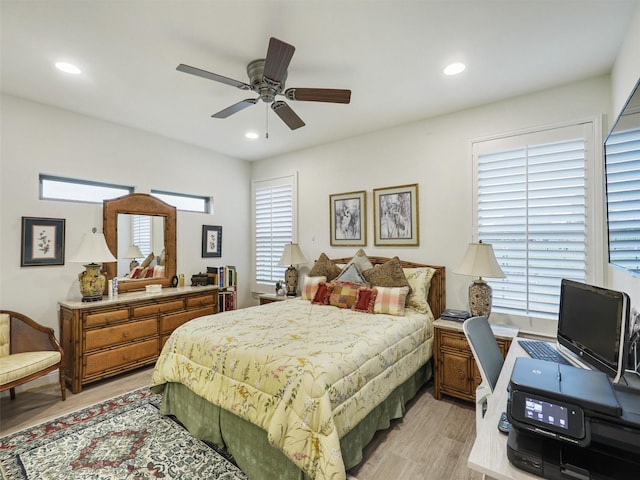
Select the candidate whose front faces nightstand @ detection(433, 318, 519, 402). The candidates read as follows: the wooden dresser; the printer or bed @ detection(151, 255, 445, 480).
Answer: the wooden dresser

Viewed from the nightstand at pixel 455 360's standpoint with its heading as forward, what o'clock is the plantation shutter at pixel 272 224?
The plantation shutter is roughly at 2 o'clock from the nightstand.

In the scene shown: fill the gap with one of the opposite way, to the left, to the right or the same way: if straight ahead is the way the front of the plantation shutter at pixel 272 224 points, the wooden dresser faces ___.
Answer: to the left

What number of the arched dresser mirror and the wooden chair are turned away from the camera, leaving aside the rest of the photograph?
0

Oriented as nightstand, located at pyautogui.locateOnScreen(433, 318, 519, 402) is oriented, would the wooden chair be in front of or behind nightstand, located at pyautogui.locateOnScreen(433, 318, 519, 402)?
in front

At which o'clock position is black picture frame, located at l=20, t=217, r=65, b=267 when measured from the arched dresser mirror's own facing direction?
The black picture frame is roughly at 4 o'clock from the arched dresser mirror.

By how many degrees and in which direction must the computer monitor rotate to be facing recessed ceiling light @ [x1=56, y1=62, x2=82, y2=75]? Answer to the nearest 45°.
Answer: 0° — it already faces it

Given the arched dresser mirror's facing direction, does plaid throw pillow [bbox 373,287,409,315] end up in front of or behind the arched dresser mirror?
in front

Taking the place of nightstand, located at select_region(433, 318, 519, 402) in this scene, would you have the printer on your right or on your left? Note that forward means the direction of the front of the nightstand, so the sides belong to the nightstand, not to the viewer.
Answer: on your left

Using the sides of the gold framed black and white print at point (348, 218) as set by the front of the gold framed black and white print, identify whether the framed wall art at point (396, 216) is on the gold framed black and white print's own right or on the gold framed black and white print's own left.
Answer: on the gold framed black and white print's own left

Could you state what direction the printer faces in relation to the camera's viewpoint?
facing the viewer and to the left of the viewer

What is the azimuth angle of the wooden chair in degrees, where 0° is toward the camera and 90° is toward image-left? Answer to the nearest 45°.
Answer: approximately 315°

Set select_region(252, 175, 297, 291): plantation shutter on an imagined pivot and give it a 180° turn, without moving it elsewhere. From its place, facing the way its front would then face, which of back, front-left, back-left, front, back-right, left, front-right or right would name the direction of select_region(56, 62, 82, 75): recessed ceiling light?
back

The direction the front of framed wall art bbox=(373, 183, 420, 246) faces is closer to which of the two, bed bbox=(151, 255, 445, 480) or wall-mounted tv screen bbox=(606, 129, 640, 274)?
the bed

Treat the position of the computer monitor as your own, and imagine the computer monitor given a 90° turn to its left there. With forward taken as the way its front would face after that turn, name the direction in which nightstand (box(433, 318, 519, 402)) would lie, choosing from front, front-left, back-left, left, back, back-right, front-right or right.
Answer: back
